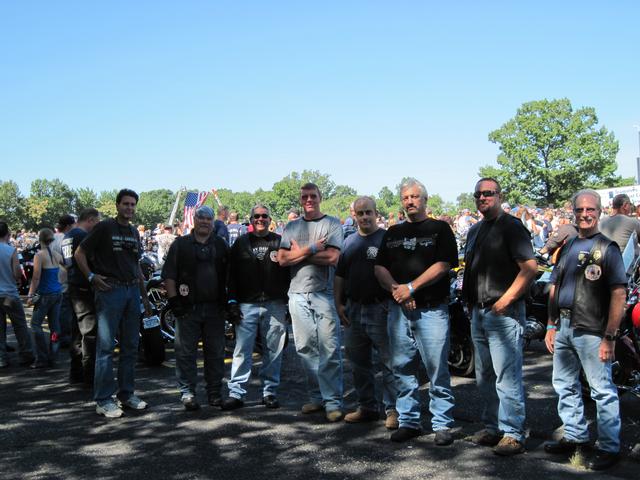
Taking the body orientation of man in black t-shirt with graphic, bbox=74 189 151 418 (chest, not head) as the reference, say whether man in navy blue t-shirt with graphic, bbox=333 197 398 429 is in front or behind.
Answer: in front

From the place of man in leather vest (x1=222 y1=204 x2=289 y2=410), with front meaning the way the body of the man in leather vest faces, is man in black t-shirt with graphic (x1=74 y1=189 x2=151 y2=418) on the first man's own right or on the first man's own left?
on the first man's own right

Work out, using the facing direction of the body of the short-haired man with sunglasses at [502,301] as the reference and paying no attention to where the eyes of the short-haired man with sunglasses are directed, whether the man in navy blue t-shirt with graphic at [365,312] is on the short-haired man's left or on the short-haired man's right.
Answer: on the short-haired man's right

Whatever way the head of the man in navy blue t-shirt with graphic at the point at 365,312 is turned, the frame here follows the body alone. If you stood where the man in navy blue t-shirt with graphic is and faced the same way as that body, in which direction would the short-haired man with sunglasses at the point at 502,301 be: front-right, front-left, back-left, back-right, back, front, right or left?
front-left

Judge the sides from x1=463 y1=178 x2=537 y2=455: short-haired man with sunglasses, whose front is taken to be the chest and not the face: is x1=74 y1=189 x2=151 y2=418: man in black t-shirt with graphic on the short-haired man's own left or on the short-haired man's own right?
on the short-haired man's own right

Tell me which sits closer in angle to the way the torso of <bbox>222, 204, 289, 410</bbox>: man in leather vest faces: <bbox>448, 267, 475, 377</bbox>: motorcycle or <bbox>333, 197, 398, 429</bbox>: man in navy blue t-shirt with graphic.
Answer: the man in navy blue t-shirt with graphic

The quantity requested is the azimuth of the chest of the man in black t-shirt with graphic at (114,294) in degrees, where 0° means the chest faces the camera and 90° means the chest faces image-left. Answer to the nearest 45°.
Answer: approximately 315°

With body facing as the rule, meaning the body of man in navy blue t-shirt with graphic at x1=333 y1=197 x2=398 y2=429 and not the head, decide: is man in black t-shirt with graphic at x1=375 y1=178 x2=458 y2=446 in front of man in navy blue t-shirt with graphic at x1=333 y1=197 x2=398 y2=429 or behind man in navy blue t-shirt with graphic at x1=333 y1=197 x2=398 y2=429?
in front
